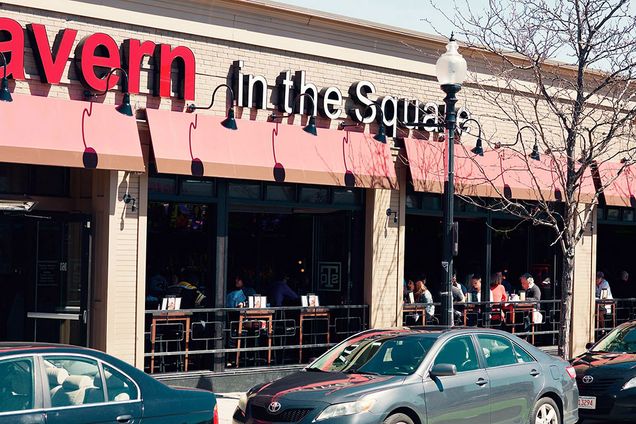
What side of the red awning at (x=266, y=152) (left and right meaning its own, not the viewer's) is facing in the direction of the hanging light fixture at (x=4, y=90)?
right

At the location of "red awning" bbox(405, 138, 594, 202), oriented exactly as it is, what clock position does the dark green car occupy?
The dark green car is roughly at 2 o'clock from the red awning.

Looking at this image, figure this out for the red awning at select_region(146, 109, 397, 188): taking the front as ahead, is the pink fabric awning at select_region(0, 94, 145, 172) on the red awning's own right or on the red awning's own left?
on the red awning's own right

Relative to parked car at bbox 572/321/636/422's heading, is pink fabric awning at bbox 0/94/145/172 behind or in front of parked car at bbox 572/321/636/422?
in front

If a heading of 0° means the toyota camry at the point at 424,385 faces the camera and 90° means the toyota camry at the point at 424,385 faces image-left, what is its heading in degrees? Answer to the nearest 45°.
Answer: approximately 45°

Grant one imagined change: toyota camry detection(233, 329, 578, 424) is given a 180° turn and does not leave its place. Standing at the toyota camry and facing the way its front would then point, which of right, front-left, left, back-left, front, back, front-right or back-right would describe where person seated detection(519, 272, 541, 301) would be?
front-left

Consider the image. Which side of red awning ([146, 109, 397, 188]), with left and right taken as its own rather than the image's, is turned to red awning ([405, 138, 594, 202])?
left

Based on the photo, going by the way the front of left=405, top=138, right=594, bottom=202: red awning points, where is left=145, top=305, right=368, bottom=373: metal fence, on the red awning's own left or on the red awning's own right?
on the red awning's own right

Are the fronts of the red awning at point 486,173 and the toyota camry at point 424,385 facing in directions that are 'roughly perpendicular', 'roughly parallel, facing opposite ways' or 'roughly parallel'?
roughly perpendicular

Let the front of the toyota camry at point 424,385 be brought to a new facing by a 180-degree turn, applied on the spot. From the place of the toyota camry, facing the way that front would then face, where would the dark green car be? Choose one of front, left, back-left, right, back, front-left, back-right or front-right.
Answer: back

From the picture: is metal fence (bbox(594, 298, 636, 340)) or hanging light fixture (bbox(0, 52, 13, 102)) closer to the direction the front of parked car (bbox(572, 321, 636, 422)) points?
the hanging light fixture

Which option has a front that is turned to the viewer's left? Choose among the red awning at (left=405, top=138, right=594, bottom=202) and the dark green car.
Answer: the dark green car

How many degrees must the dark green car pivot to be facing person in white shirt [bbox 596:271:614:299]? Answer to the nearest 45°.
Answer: approximately 135° to its right

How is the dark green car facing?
to the viewer's left

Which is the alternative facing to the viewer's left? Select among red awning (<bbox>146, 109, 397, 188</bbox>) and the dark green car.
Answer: the dark green car

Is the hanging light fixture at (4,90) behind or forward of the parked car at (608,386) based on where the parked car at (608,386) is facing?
forward

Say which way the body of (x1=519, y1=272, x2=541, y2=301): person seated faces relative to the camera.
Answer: to the viewer's left
